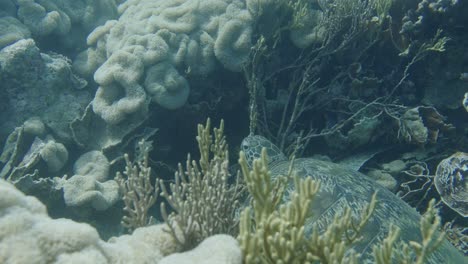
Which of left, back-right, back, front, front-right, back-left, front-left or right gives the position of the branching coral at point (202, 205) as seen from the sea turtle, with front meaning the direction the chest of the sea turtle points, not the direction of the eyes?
front-left

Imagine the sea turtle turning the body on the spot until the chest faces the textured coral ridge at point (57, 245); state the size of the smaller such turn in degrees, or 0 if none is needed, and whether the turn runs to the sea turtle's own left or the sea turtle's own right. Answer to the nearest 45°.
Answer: approximately 45° to the sea turtle's own left

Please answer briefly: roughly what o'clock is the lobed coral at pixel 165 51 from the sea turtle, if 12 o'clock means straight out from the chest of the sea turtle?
The lobed coral is roughly at 1 o'clock from the sea turtle.

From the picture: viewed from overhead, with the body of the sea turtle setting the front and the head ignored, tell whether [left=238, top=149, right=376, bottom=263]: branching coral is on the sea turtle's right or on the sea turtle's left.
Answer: on the sea turtle's left

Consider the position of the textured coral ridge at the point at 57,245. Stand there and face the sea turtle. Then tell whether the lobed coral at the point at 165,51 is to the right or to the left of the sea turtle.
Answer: left

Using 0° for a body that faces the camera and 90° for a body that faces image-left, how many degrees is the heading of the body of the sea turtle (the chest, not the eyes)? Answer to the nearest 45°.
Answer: approximately 90°

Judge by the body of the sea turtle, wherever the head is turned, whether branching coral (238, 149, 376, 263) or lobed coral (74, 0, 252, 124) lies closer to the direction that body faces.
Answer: the lobed coral

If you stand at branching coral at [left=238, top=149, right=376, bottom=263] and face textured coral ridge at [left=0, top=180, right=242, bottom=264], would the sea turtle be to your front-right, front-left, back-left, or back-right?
back-right
